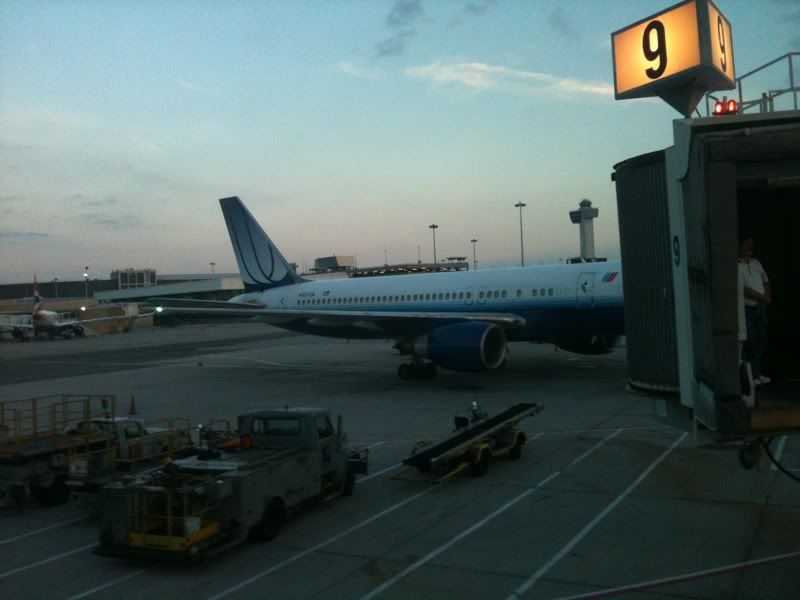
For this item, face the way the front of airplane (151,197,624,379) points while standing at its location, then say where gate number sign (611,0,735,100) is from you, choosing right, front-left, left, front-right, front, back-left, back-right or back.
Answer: front-right

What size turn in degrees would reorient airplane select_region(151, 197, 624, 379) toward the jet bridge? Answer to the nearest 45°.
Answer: approximately 45° to its right

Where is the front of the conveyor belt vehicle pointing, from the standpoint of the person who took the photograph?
facing away from the viewer and to the right of the viewer

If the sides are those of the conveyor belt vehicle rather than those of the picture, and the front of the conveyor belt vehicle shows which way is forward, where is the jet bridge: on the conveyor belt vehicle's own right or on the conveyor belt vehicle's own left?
on the conveyor belt vehicle's own right

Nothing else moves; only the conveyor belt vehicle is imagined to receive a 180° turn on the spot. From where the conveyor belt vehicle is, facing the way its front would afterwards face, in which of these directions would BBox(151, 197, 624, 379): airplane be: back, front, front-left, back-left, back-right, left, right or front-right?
back-right

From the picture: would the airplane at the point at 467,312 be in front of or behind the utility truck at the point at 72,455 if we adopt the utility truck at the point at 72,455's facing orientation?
in front

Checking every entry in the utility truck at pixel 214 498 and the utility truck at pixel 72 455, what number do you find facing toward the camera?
0

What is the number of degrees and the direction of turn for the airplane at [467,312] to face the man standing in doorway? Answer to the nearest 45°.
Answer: approximately 45° to its right

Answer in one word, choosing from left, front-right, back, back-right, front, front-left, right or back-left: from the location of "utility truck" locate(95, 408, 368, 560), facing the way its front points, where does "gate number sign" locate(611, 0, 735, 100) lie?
front-right

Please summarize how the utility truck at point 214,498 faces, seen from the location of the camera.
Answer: facing away from the viewer and to the right of the viewer

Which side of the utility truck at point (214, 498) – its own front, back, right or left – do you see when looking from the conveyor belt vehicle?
front

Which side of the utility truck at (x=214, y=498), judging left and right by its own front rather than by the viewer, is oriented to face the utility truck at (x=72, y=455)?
left
